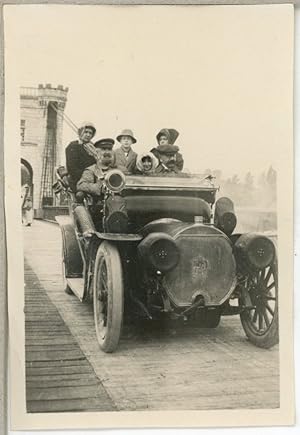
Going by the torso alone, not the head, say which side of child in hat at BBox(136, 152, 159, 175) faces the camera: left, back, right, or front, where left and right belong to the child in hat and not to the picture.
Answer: front
